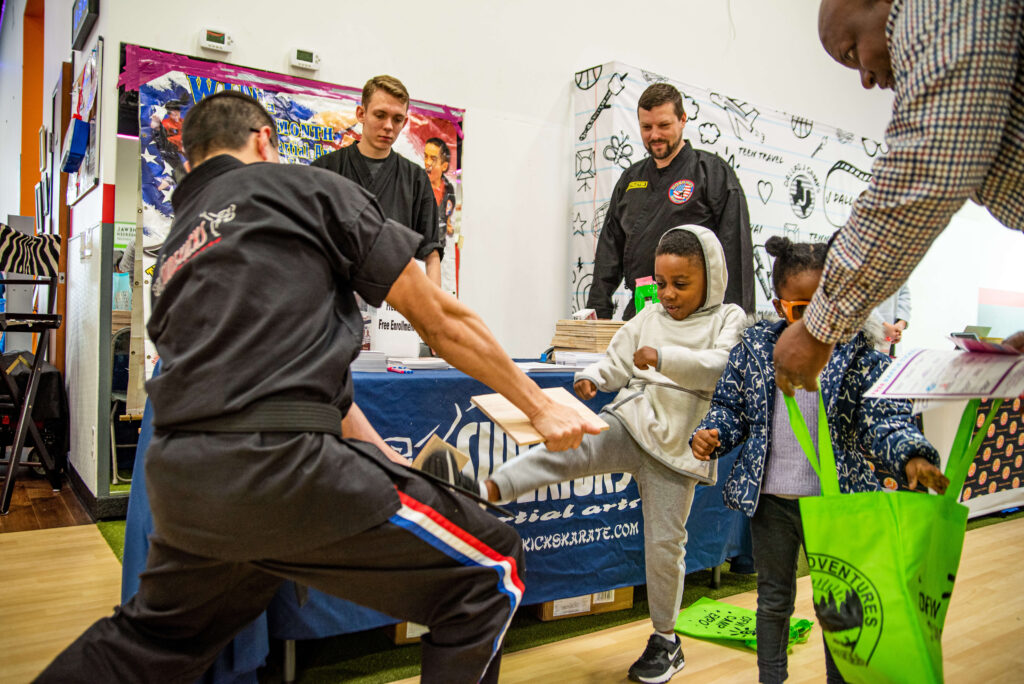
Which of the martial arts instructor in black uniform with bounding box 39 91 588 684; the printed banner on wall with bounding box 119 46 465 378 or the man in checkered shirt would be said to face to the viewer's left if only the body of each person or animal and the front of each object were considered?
the man in checkered shirt

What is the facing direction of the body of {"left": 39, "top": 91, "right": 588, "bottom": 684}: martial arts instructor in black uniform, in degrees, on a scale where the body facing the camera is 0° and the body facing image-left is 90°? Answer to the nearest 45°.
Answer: approximately 225°

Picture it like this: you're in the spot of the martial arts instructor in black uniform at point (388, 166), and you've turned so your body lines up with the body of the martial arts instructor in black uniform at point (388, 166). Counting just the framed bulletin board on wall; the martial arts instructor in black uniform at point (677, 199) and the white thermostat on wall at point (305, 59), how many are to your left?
1

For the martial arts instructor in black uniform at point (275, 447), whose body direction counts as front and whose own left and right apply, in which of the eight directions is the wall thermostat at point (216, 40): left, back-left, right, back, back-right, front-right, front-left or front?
front-left

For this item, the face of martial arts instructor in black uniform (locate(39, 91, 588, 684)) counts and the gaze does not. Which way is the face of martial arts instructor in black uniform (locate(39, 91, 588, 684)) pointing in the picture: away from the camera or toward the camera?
away from the camera

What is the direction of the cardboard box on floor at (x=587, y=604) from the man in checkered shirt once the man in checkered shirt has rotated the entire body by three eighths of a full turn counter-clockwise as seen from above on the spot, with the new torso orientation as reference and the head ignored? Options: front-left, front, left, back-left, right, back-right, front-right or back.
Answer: back

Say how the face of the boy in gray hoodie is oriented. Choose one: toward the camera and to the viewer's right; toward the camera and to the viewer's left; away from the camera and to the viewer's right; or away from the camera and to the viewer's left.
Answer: toward the camera and to the viewer's left

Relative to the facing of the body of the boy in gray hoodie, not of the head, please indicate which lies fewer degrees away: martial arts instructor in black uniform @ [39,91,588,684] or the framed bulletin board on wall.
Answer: the martial arts instructor in black uniform

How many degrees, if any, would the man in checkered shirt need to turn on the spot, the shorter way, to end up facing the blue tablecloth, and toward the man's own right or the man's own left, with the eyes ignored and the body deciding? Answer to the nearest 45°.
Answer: approximately 45° to the man's own right

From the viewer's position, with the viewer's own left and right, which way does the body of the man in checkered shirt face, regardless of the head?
facing to the left of the viewer

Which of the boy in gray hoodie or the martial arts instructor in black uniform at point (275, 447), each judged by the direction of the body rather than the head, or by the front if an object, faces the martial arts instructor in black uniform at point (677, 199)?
the martial arts instructor in black uniform at point (275, 447)

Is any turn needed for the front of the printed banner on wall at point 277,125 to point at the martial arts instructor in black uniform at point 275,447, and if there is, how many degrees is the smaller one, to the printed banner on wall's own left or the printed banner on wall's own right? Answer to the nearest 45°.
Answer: approximately 45° to the printed banner on wall's own right

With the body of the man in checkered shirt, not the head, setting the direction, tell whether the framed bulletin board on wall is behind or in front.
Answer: in front

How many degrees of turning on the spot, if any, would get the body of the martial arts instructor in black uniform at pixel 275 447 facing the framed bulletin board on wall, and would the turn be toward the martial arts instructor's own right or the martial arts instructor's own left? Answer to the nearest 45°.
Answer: approximately 45° to the martial arts instructor's own left

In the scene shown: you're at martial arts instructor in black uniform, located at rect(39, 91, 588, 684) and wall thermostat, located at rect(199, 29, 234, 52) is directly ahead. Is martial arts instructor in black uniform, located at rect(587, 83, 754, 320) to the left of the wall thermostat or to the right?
right
